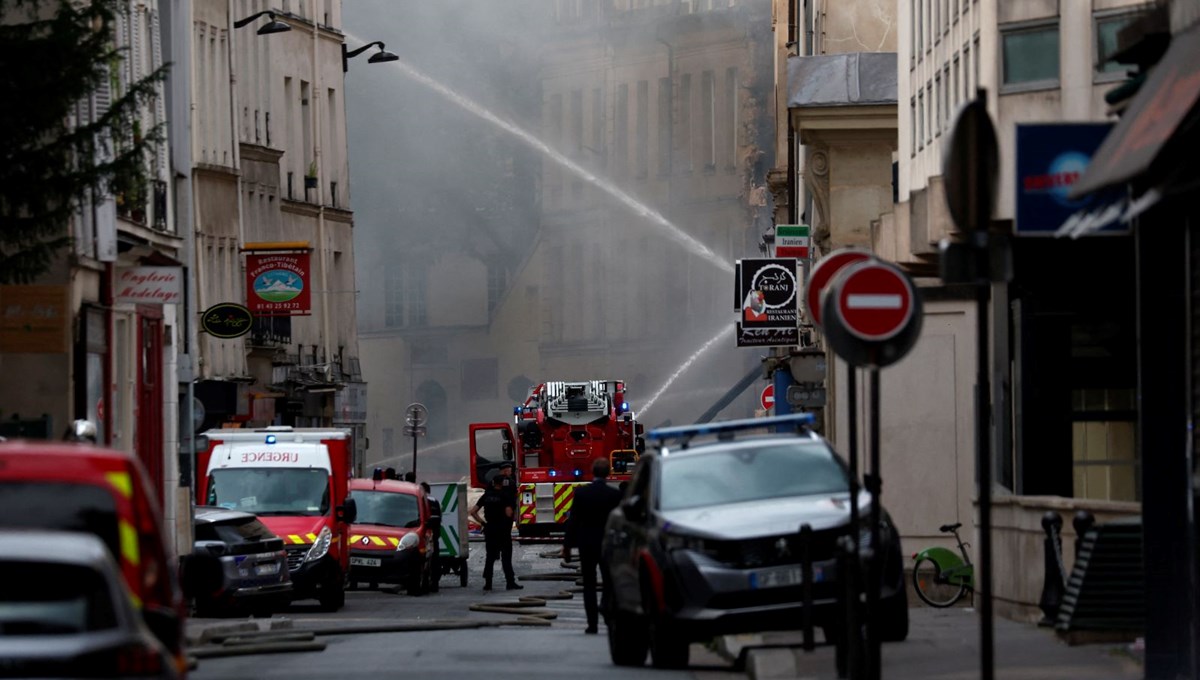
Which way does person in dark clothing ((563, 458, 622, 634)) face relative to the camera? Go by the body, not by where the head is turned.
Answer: away from the camera

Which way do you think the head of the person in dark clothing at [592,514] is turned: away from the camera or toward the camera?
away from the camera

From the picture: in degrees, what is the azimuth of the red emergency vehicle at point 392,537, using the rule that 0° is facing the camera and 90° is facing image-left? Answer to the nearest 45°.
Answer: approximately 0°

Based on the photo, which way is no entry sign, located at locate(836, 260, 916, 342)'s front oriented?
toward the camera

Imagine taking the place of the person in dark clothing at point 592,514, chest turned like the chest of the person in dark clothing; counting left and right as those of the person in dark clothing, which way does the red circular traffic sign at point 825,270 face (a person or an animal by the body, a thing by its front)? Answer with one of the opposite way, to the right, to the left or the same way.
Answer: the opposite way

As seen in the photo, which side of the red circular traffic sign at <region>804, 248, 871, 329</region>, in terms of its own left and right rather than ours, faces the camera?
front

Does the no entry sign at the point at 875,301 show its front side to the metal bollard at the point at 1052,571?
no

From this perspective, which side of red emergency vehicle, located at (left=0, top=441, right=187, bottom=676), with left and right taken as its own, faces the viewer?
back

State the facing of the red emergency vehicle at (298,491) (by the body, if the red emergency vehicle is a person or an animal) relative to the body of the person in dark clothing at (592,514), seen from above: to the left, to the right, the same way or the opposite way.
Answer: the opposite way

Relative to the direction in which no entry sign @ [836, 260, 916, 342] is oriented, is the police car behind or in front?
behind

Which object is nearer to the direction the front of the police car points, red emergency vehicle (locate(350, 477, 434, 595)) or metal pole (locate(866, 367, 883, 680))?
the metal pole

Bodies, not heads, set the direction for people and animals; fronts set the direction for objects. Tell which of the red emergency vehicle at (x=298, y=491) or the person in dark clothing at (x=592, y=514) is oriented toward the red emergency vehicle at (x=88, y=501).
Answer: the red emergency vehicle at (x=298, y=491)

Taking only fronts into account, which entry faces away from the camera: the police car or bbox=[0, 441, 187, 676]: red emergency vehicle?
the red emergency vehicle
